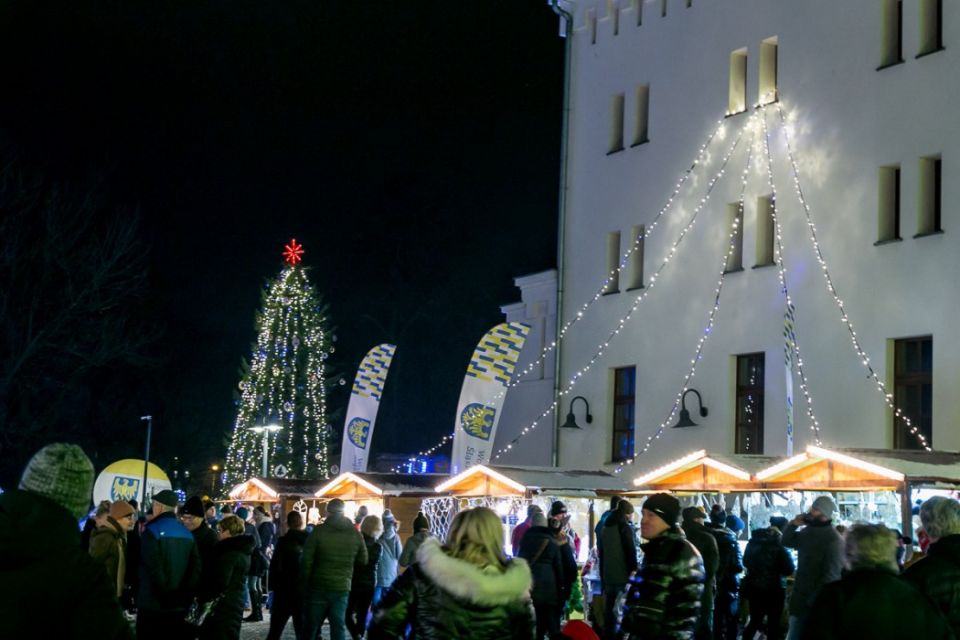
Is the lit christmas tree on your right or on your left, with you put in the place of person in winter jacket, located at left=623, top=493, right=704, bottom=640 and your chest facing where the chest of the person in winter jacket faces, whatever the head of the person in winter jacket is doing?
on your right

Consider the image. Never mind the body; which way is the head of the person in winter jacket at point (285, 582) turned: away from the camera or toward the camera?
away from the camera

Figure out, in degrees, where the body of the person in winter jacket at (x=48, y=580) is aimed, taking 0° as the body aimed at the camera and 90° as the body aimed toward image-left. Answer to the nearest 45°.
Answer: approximately 225°

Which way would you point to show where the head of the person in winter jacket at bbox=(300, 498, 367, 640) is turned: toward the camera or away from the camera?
away from the camera

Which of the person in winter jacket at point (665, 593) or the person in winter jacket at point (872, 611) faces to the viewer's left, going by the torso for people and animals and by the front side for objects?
the person in winter jacket at point (665, 593)

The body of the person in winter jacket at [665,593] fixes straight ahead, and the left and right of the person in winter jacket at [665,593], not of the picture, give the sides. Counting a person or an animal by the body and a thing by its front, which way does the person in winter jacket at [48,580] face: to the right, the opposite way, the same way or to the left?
to the right

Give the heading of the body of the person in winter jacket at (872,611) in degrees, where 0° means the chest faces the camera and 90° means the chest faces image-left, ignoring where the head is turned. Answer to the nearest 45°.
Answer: approximately 180°

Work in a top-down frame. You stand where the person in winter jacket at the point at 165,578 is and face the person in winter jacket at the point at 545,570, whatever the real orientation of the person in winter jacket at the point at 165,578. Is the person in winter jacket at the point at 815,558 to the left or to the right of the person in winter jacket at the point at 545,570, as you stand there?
right

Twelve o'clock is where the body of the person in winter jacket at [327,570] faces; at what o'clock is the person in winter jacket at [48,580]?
the person in winter jacket at [48,580] is roughly at 6 o'clock from the person in winter jacket at [327,570].

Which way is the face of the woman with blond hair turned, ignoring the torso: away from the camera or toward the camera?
away from the camera
